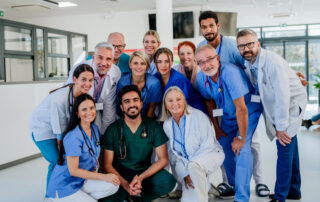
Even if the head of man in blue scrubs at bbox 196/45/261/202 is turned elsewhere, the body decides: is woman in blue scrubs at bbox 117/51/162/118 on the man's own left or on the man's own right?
on the man's own right

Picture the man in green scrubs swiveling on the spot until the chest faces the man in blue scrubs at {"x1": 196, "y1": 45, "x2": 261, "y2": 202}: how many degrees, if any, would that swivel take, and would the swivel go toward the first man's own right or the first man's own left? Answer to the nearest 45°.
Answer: approximately 90° to the first man's own left

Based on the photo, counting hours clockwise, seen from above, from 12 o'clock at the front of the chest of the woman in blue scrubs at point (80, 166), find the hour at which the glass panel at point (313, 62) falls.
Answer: The glass panel is roughly at 9 o'clock from the woman in blue scrubs.

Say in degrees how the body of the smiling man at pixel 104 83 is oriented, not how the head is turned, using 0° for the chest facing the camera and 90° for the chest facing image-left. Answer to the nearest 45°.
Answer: approximately 0°

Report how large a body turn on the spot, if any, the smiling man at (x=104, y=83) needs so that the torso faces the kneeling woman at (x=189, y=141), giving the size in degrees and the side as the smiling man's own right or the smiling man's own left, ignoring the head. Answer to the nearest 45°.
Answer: approximately 45° to the smiling man's own left

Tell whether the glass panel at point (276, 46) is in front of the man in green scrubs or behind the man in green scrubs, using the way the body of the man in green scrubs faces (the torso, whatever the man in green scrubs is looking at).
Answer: behind
